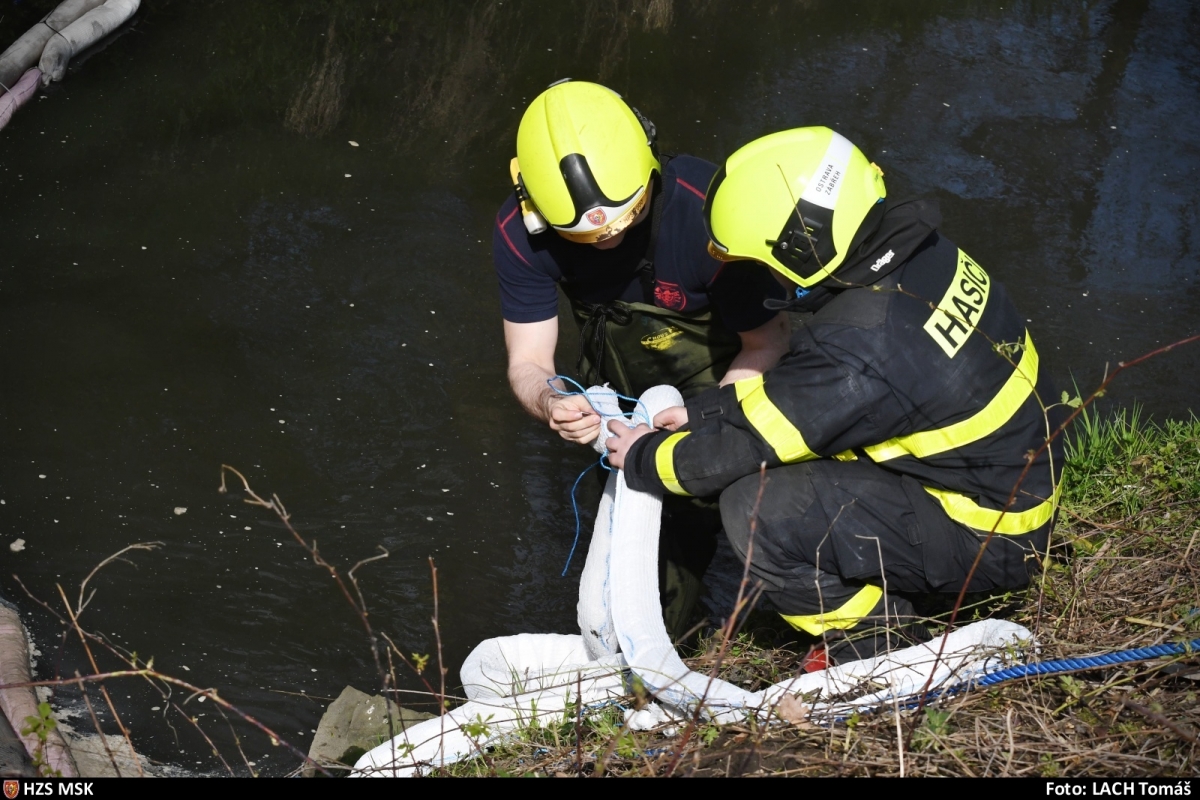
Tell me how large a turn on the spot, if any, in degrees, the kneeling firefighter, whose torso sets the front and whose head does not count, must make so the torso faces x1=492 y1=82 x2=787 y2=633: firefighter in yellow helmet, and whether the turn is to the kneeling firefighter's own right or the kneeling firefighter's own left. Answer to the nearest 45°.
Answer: approximately 45° to the kneeling firefighter's own right

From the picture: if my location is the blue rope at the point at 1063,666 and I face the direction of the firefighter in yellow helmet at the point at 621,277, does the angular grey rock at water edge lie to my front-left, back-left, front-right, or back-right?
front-left

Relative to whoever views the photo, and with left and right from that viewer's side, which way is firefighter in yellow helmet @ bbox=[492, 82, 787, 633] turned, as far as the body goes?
facing the viewer

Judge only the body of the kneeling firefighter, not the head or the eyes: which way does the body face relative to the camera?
to the viewer's left
